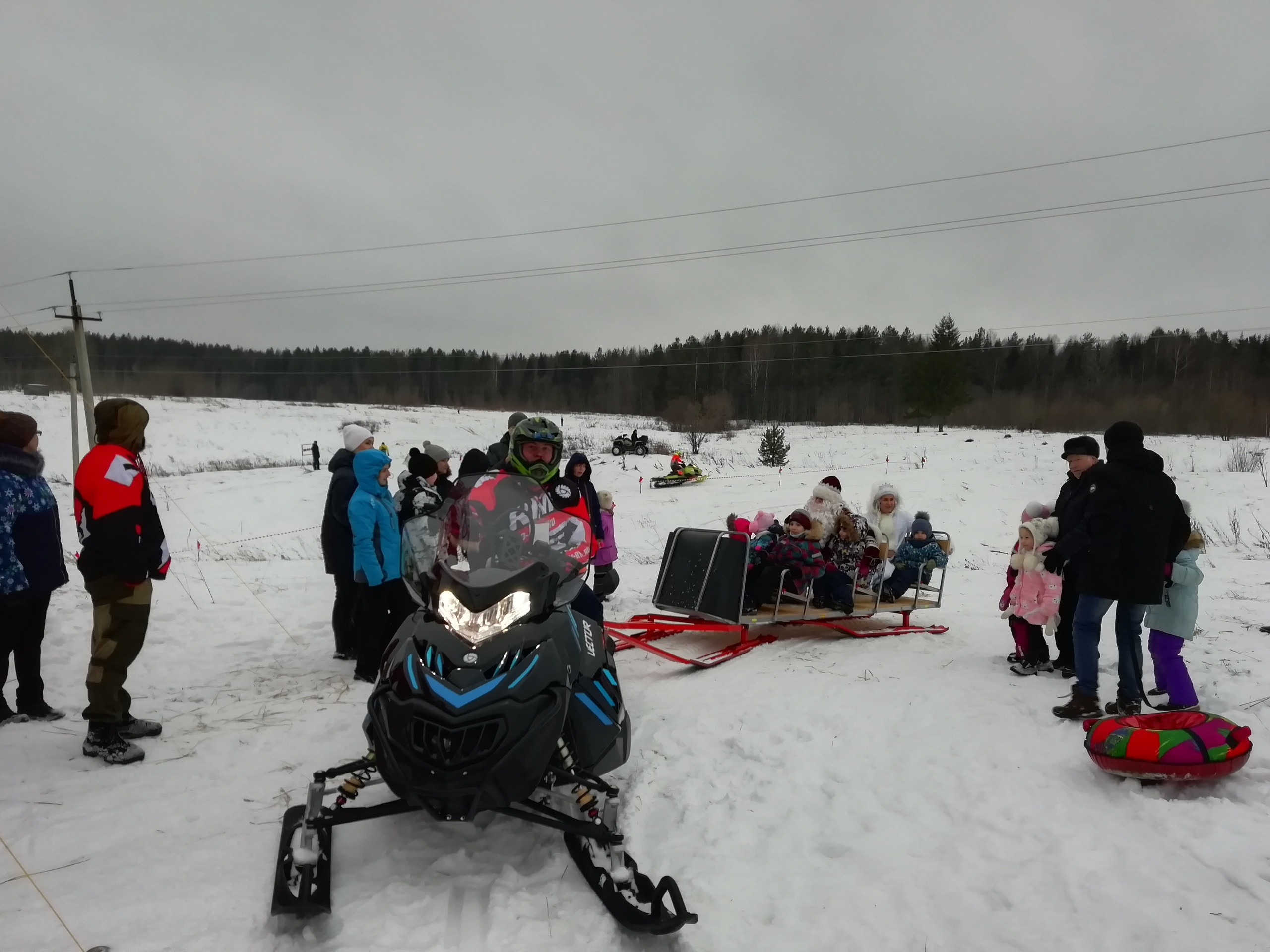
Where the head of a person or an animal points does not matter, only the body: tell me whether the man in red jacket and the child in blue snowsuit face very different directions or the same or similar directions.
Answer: very different directions

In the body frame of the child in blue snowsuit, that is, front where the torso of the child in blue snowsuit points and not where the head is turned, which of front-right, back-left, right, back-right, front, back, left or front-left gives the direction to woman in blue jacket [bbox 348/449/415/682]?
front

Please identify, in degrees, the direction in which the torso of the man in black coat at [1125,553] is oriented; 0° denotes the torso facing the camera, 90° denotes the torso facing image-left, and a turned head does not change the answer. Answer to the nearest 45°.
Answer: approximately 135°

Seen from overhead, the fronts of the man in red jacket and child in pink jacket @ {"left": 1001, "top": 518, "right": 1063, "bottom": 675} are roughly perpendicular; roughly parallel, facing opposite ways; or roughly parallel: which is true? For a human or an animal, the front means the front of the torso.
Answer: roughly parallel, facing opposite ways

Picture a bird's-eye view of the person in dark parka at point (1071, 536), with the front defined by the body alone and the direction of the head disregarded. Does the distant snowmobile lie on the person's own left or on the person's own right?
on the person's own right

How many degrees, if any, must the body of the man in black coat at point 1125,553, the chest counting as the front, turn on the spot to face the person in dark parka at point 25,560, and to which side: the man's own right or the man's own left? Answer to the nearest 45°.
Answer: approximately 90° to the man's own left

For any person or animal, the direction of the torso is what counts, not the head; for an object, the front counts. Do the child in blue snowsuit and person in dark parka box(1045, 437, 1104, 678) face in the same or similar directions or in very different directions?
same or similar directions

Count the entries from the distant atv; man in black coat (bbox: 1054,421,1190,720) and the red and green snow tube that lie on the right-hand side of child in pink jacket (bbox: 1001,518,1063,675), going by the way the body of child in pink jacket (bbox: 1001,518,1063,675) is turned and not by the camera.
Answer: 1

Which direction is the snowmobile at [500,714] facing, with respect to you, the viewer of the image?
facing the viewer

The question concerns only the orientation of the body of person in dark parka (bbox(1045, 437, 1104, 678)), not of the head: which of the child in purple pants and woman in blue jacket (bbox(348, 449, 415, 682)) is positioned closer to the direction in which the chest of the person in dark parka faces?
the woman in blue jacket

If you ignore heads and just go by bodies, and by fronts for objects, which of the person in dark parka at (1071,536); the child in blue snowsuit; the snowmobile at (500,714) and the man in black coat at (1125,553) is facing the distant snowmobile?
the man in black coat

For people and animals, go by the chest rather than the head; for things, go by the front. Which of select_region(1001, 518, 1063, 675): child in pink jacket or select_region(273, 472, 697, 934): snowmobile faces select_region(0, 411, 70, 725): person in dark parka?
the child in pink jacket

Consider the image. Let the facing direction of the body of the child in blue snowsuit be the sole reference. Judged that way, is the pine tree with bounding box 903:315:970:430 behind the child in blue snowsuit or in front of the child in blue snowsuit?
behind

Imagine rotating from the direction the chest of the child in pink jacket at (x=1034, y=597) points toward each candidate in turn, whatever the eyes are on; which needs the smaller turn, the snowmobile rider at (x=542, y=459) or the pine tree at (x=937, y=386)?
the snowmobile rider
